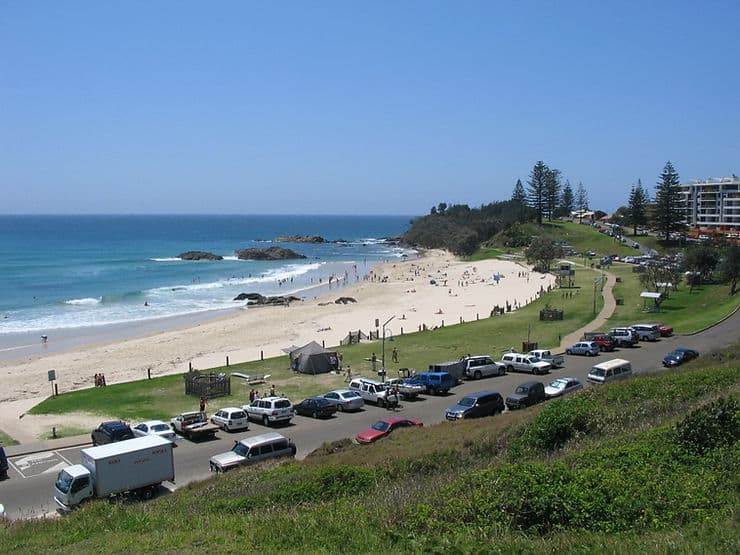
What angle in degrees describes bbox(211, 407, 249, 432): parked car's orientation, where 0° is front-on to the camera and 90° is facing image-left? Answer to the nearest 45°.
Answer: approximately 135°

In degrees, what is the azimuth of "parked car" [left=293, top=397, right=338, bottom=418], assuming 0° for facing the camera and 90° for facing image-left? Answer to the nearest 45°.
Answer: approximately 135°

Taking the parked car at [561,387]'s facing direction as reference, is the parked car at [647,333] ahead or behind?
behind

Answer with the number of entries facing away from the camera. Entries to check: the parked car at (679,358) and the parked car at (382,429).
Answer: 0

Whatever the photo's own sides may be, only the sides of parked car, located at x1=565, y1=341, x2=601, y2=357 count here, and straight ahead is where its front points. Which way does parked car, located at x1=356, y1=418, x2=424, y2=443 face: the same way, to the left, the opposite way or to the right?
to the left

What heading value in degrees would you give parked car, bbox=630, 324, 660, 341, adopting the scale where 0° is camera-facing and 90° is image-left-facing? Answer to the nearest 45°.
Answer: approximately 135°

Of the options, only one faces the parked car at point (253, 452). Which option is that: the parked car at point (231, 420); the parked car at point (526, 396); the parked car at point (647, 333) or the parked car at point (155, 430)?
the parked car at point (526, 396)

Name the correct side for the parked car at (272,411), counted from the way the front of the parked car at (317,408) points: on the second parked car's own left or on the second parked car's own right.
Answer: on the second parked car's own left

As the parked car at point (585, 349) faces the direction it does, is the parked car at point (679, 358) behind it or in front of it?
behind

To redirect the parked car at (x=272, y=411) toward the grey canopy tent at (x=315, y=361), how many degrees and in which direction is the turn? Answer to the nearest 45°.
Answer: approximately 45° to its right
